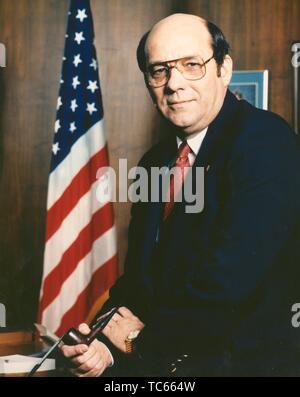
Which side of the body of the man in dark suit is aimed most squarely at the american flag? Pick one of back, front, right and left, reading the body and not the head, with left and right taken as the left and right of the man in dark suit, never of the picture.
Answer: right

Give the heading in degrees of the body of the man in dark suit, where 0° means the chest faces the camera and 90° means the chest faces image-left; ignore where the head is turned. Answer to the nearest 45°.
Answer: approximately 45°
